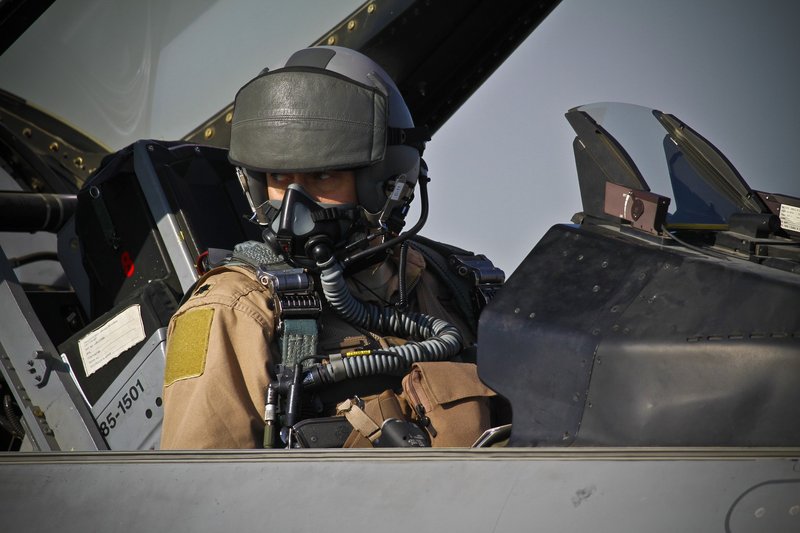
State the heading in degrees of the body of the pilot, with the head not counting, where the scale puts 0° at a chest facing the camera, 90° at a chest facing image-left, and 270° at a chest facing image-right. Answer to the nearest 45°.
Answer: approximately 315°

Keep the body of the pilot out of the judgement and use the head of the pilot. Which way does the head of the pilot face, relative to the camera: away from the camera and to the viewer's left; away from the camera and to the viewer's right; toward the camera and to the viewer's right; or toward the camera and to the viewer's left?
toward the camera and to the viewer's left
